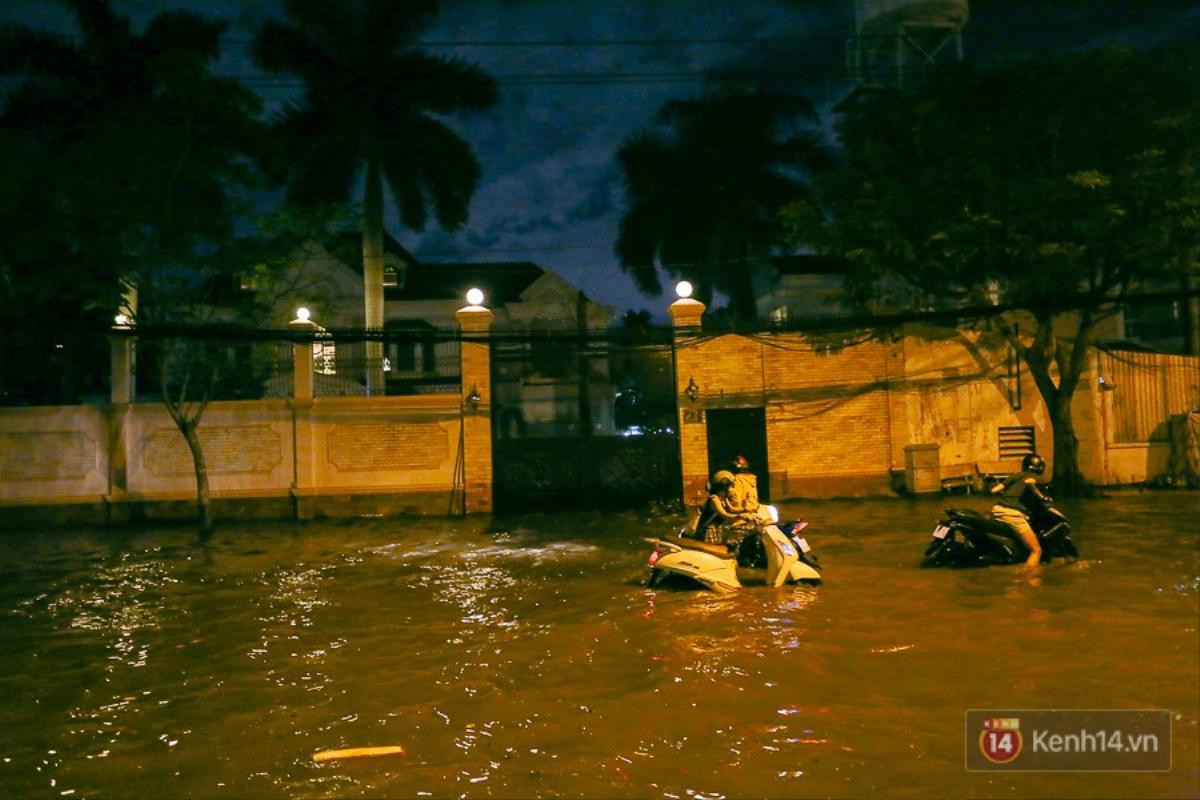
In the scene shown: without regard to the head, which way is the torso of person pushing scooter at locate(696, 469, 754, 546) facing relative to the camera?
to the viewer's right

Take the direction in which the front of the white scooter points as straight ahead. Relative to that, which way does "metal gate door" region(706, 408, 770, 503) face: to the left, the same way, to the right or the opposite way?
to the right

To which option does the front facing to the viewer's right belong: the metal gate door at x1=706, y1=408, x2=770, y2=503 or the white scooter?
the white scooter

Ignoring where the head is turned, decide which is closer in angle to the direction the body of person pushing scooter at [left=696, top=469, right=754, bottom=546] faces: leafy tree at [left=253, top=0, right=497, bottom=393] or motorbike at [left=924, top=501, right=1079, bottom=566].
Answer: the motorbike

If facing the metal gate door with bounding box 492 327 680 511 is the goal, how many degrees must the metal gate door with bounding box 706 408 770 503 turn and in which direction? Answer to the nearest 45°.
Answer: approximately 90° to its right

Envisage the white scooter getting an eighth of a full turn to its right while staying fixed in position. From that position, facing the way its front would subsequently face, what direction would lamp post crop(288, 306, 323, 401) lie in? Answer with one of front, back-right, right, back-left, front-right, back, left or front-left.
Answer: back

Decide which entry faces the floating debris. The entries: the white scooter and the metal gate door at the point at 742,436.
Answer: the metal gate door

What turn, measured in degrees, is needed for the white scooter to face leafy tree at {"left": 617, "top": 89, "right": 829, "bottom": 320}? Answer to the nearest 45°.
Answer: approximately 90° to its left

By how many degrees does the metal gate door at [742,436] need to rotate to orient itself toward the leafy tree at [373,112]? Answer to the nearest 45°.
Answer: approximately 90° to its right

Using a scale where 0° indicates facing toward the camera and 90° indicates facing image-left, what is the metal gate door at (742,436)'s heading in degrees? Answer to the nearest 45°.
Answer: approximately 0°

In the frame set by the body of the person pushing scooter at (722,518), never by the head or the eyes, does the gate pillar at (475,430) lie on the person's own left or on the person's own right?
on the person's own left

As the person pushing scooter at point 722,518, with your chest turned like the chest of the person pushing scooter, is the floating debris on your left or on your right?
on your right

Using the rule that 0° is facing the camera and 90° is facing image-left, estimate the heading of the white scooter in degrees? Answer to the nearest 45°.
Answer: approximately 270°

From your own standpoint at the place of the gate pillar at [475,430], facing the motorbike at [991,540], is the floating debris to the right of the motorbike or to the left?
right

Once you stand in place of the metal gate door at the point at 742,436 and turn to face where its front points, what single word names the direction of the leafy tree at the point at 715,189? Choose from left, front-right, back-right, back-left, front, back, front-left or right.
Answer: back
